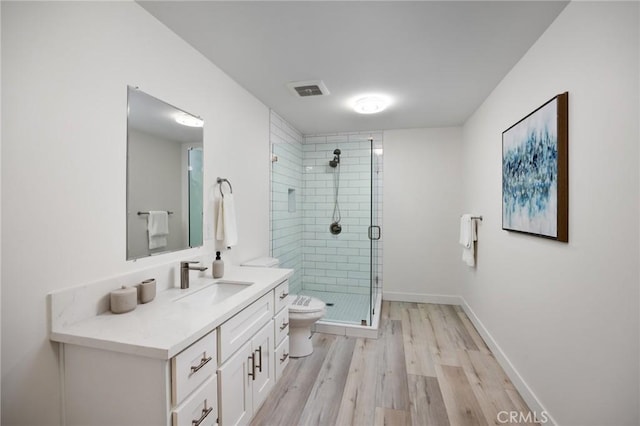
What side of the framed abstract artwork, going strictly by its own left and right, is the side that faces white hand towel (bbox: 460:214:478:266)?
right

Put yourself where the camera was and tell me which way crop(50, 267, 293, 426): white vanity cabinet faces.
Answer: facing the viewer and to the right of the viewer

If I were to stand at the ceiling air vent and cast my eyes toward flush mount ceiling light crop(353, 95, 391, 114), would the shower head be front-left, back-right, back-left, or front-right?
front-left

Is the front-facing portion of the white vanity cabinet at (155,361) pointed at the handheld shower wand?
no

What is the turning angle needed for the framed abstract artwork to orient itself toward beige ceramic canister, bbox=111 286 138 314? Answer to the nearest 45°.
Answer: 0° — it already faces it

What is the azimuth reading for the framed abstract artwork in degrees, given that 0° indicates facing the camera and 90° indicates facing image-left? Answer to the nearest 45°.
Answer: approximately 45°

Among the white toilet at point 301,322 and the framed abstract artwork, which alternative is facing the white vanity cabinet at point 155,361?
the framed abstract artwork

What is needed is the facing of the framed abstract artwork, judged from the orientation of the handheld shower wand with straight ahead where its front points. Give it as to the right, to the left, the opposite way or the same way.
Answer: to the right

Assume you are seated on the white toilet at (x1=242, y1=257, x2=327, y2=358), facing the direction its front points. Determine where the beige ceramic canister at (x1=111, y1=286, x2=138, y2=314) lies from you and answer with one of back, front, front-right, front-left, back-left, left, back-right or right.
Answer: back-right

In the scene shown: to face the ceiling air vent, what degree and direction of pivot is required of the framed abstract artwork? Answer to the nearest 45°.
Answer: approximately 45° to its right

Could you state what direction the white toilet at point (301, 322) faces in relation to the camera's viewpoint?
facing to the right of the viewer

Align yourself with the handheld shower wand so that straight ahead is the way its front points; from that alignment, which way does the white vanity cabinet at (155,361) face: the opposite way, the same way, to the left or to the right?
to the left

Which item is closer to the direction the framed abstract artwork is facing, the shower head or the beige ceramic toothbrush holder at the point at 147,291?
the beige ceramic toothbrush holder

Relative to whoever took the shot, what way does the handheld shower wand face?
facing the viewer

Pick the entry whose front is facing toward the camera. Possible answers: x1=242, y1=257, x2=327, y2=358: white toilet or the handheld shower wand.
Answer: the handheld shower wand

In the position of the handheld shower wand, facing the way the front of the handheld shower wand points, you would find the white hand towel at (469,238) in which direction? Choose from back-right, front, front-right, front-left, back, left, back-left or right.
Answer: left

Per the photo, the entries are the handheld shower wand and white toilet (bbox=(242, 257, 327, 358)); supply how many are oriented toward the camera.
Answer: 1

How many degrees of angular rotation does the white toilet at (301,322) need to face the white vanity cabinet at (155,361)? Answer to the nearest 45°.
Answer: approximately 135° to its right
